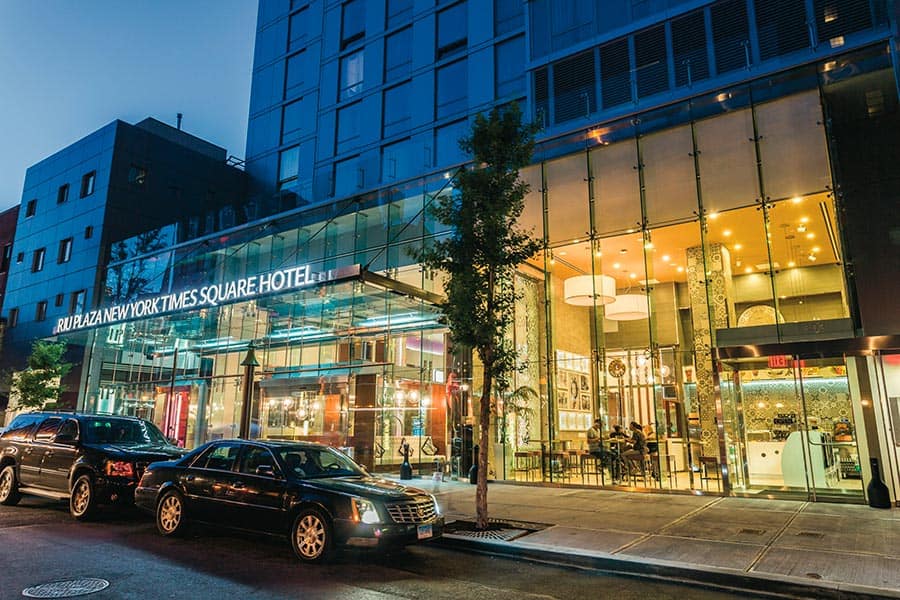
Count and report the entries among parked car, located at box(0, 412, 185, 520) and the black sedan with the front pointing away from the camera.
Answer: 0

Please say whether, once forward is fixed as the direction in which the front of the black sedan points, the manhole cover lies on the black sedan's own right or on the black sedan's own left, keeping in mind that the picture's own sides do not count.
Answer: on the black sedan's own right

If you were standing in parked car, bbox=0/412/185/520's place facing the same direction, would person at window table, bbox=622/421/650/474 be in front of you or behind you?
in front

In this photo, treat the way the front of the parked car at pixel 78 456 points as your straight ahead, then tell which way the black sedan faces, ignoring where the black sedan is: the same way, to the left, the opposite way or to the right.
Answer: the same way

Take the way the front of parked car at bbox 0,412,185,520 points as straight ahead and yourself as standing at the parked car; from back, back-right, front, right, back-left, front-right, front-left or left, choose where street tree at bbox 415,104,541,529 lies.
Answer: front

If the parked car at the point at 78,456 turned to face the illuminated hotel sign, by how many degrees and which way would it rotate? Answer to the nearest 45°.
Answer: approximately 135° to its left

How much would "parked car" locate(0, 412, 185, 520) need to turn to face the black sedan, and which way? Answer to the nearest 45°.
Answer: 0° — it already faces it

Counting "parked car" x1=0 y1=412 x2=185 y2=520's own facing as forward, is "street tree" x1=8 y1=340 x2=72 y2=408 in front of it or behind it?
behind

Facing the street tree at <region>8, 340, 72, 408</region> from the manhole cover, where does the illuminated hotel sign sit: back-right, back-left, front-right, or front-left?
front-right

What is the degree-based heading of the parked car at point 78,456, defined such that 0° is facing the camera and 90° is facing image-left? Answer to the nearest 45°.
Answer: approximately 315°

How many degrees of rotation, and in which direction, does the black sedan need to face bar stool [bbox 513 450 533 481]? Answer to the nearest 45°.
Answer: approximately 90° to its left

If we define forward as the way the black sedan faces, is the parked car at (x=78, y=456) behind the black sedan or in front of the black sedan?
behind

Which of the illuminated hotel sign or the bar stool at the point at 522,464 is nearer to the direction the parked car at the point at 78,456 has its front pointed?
the bar stool

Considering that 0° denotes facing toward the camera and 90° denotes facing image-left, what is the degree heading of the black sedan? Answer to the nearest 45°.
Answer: approximately 315°

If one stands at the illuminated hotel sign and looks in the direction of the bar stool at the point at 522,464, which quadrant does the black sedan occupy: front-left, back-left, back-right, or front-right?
front-right
